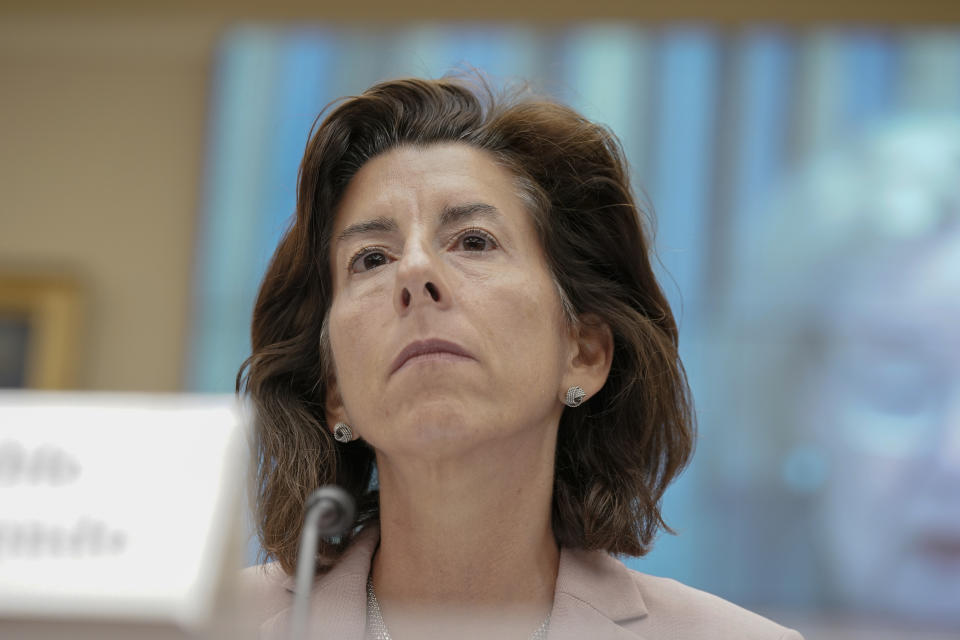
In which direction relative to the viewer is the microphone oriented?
away from the camera

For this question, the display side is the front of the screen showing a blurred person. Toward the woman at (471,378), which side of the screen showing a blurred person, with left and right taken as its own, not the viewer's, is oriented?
front

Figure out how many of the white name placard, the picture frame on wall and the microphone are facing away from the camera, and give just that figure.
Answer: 1

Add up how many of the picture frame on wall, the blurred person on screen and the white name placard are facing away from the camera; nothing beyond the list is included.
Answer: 0

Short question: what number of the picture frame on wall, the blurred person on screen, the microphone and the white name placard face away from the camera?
1

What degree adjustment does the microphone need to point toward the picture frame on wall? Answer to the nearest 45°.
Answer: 0° — it already faces it

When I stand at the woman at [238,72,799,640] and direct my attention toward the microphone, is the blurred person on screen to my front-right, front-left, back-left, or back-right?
back-left

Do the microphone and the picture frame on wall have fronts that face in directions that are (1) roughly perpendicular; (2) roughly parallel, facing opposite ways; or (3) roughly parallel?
roughly parallel, facing opposite ways

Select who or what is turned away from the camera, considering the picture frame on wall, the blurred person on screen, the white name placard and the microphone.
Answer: the microphone

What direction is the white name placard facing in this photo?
toward the camera

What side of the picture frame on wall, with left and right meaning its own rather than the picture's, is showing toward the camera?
front

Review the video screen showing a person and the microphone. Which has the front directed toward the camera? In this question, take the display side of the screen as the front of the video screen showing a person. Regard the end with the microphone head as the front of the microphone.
the video screen showing a person

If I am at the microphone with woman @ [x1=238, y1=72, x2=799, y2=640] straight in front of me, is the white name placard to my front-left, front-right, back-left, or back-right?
back-left

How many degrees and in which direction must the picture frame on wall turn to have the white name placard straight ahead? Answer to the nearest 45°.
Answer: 0° — it already faces it

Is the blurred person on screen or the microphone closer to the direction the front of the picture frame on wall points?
the microphone

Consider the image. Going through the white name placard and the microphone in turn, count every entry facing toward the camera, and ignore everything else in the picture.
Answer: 1

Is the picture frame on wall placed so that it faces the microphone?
yes

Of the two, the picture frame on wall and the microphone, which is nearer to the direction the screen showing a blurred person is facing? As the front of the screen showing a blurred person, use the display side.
the microphone
